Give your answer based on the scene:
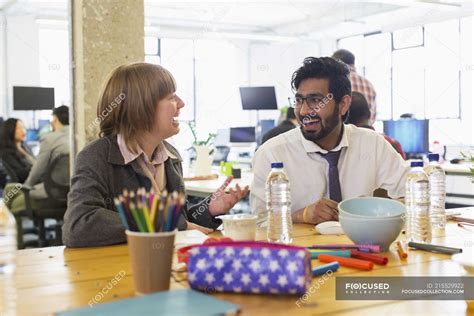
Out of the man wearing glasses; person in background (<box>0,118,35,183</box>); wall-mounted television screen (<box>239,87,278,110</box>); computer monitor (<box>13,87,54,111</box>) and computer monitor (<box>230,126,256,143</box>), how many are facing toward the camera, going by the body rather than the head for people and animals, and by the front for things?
4

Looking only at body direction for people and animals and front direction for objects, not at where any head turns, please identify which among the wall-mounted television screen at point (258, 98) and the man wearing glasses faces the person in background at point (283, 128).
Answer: the wall-mounted television screen

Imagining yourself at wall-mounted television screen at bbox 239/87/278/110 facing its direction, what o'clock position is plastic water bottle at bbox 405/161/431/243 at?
The plastic water bottle is roughly at 12 o'clock from the wall-mounted television screen.

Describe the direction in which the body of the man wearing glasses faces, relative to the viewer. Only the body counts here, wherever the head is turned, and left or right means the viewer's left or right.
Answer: facing the viewer

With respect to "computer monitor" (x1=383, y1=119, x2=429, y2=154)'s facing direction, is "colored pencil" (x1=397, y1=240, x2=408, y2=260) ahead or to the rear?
ahead

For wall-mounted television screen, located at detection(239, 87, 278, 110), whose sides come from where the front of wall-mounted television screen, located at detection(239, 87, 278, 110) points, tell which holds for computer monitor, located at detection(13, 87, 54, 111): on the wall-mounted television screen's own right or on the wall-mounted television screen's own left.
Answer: on the wall-mounted television screen's own right

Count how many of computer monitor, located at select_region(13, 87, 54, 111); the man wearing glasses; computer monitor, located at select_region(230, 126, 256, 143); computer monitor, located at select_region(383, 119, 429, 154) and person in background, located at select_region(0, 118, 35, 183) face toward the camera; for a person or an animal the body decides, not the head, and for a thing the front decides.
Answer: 4

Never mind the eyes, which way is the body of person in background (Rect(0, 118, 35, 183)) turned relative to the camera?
to the viewer's right

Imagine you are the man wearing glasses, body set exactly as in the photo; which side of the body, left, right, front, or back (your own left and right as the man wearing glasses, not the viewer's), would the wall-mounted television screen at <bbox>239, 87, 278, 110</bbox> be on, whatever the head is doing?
back

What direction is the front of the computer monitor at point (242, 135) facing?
toward the camera

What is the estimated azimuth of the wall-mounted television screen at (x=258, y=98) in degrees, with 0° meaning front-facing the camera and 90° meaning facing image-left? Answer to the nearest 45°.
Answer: approximately 0°

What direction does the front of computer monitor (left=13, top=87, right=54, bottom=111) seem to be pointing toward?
toward the camera

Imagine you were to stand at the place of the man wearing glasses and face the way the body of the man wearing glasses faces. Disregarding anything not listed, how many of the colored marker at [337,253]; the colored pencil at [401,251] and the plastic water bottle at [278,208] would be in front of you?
3

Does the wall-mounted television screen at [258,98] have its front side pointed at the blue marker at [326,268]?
yes

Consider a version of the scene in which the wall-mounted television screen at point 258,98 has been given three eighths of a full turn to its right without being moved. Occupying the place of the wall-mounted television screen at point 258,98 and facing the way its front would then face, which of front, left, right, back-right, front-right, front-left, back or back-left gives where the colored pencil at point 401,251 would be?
back-left
